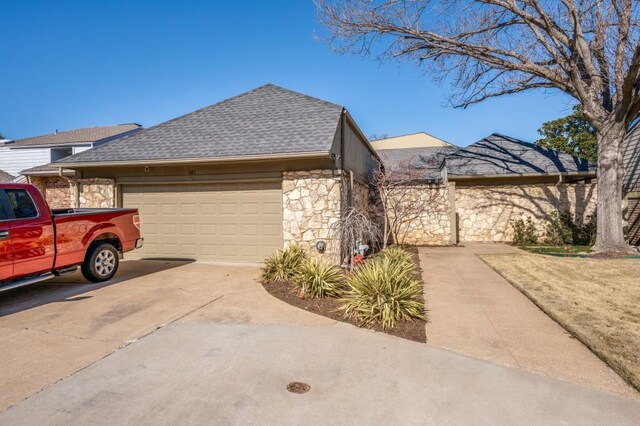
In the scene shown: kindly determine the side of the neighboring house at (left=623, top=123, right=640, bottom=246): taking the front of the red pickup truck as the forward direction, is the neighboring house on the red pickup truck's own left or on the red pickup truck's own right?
on the red pickup truck's own left

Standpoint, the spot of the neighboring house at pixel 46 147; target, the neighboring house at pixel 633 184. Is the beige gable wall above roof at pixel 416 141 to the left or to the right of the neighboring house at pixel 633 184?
left

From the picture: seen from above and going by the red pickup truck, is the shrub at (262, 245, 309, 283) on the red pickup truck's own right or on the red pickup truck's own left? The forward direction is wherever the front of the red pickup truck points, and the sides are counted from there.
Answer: on the red pickup truck's own left

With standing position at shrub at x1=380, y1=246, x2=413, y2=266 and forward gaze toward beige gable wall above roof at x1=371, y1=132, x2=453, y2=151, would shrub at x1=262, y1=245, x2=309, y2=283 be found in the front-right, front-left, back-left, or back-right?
back-left

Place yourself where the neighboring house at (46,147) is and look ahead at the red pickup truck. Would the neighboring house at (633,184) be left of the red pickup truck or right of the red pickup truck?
left

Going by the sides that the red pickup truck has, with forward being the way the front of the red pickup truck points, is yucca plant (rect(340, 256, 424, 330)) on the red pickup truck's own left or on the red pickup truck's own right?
on the red pickup truck's own left

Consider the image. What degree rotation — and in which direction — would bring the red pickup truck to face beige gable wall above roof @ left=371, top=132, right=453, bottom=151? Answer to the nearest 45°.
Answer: approximately 180°
